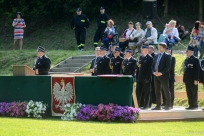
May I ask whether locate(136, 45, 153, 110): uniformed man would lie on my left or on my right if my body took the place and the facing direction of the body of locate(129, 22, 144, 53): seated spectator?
on my left

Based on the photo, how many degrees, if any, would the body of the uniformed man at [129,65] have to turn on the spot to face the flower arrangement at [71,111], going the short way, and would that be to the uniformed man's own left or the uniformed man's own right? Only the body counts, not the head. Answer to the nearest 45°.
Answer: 0° — they already face it

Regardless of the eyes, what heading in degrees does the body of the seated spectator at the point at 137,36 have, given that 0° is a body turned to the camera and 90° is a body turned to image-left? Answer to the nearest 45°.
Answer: approximately 45°

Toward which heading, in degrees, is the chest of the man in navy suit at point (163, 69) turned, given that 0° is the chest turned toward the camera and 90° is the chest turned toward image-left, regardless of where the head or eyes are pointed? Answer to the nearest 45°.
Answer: approximately 45°

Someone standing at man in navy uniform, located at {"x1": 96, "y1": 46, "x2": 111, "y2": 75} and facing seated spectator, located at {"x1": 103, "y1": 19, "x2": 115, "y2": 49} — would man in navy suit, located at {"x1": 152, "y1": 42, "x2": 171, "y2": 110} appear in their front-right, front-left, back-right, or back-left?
back-right

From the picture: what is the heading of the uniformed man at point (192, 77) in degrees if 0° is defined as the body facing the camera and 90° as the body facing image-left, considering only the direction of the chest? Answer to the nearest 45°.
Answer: approximately 45°

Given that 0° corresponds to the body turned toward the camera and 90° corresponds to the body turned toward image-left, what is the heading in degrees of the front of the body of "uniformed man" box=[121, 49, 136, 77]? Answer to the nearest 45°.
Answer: approximately 45°

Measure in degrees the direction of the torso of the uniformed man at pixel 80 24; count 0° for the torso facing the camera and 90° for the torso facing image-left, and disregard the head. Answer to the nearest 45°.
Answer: approximately 0°

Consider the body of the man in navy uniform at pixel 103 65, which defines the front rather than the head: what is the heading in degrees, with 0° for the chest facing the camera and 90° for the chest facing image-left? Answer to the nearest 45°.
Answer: approximately 45°

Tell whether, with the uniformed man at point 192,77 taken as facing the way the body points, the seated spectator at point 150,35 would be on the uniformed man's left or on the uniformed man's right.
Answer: on the uniformed man's right

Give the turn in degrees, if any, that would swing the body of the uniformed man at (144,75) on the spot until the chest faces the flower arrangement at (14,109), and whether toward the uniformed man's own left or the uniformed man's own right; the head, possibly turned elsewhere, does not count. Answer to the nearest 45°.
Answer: approximately 45° to the uniformed man's own right
